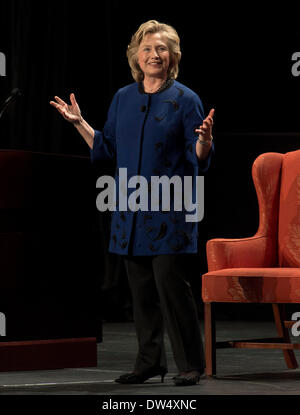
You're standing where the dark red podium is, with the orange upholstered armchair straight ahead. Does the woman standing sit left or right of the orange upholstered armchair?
right

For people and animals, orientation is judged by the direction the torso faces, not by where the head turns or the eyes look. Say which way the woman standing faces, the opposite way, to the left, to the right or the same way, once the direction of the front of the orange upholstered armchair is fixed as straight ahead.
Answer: the same way

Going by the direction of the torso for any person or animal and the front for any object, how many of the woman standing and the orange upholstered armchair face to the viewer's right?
0

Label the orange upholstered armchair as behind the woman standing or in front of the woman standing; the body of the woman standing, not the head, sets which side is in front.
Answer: behind

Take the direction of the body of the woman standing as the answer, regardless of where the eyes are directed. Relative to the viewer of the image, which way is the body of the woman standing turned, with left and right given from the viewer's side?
facing the viewer and to the left of the viewer

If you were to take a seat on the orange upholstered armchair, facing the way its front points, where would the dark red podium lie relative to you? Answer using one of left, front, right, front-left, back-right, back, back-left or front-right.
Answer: front-right

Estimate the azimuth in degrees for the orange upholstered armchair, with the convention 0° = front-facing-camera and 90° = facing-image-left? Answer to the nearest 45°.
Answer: approximately 45°

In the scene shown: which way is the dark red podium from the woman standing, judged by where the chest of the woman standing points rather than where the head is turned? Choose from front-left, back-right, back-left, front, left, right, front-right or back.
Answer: right

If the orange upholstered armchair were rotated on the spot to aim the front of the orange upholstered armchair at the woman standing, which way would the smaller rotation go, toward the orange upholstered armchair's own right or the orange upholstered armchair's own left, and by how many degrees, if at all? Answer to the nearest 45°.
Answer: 0° — it already faces them

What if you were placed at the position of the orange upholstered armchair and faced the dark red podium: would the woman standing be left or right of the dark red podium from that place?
left
